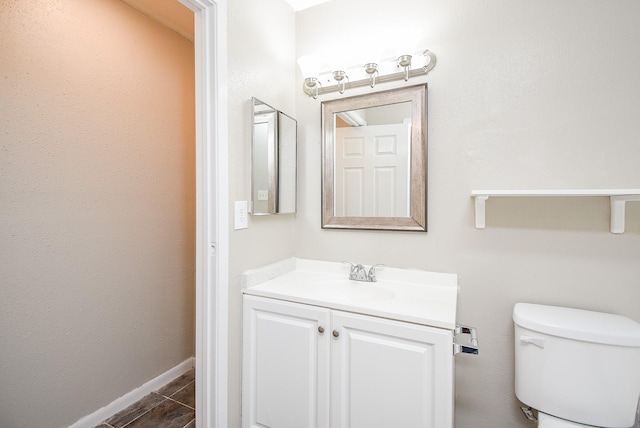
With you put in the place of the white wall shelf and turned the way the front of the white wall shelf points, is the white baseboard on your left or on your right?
on your right

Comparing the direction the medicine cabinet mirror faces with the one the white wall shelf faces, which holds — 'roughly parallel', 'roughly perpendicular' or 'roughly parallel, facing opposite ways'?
roughly perpendicular

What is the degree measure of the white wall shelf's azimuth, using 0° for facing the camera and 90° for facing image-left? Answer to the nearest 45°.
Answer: approximately 0°

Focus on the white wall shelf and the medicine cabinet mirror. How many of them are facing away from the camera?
0

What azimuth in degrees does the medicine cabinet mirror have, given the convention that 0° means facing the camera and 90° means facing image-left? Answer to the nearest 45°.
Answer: approximately 315°

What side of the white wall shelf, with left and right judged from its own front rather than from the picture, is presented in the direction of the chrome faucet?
right
